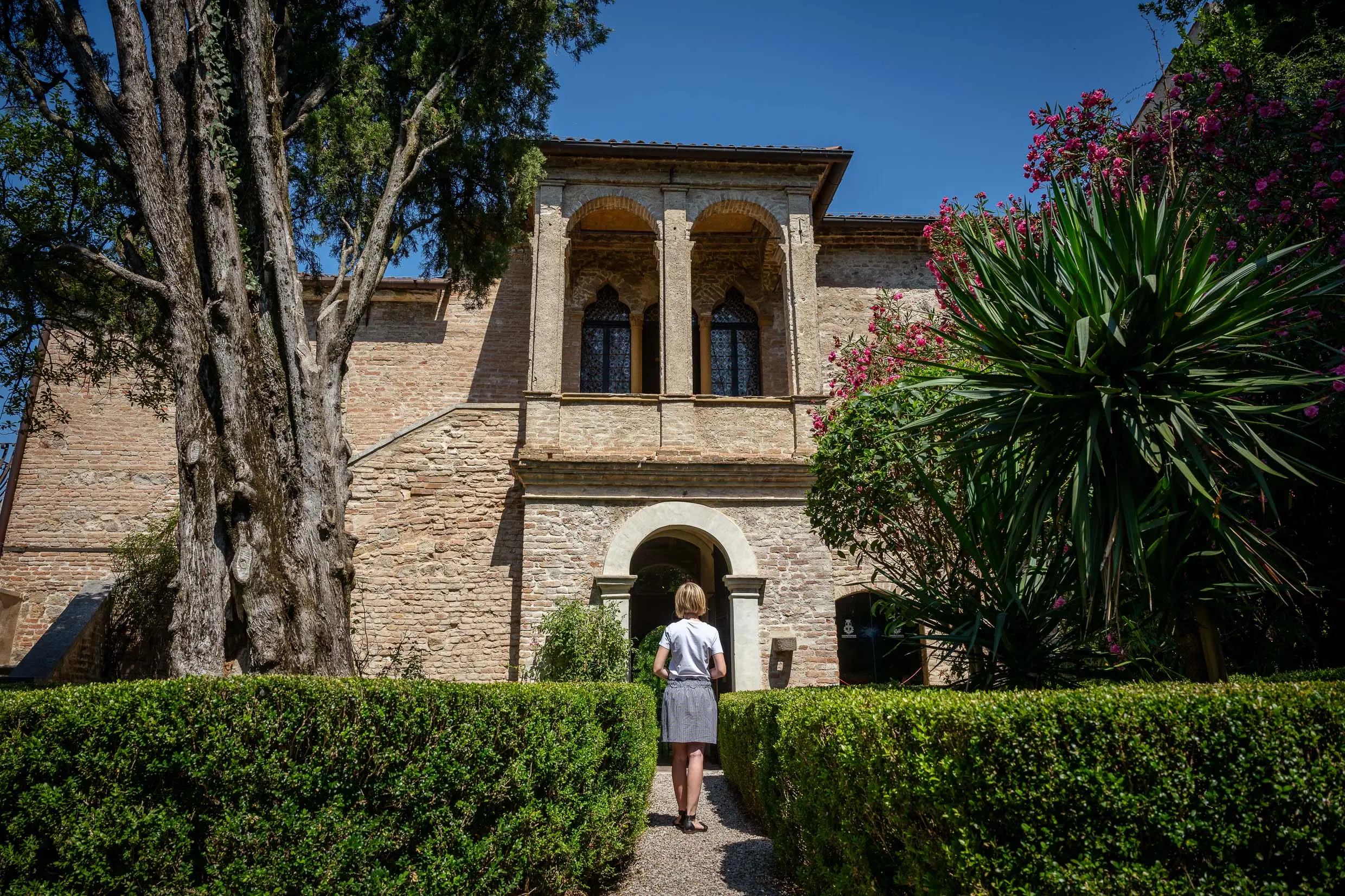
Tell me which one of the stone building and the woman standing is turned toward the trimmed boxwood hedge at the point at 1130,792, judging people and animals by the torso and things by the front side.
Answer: the stone building

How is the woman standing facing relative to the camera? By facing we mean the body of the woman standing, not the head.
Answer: away from the camera

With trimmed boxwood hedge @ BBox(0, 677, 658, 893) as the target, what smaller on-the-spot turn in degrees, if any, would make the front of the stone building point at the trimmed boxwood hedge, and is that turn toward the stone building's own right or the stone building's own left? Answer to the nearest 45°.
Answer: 0° — it already faces it

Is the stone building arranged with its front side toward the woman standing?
yes

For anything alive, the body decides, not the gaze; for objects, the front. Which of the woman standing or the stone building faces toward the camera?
the stone building

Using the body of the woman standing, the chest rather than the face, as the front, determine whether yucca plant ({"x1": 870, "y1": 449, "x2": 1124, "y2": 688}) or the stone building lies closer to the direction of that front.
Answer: the stone building

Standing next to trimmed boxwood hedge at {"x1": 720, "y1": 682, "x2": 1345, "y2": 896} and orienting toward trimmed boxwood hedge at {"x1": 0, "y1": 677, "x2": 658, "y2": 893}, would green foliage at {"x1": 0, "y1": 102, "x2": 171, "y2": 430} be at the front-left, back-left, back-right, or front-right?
front-right

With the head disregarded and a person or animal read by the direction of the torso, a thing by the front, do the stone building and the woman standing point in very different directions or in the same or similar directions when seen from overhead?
very different directions

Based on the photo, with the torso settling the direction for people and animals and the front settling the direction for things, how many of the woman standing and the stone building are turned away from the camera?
1

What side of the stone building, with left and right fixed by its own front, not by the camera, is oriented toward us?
front

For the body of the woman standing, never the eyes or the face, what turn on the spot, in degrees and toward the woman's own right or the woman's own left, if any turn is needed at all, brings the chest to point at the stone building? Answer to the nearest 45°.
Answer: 0° — they already face it

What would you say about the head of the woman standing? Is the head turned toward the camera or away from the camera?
away from the camera

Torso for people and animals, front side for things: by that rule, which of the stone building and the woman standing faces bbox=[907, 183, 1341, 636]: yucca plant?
the stone building

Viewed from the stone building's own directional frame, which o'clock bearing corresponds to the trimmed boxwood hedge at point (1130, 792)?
The trimmed boxwood hedge is roughly at 12 o'clock from the stone building.
